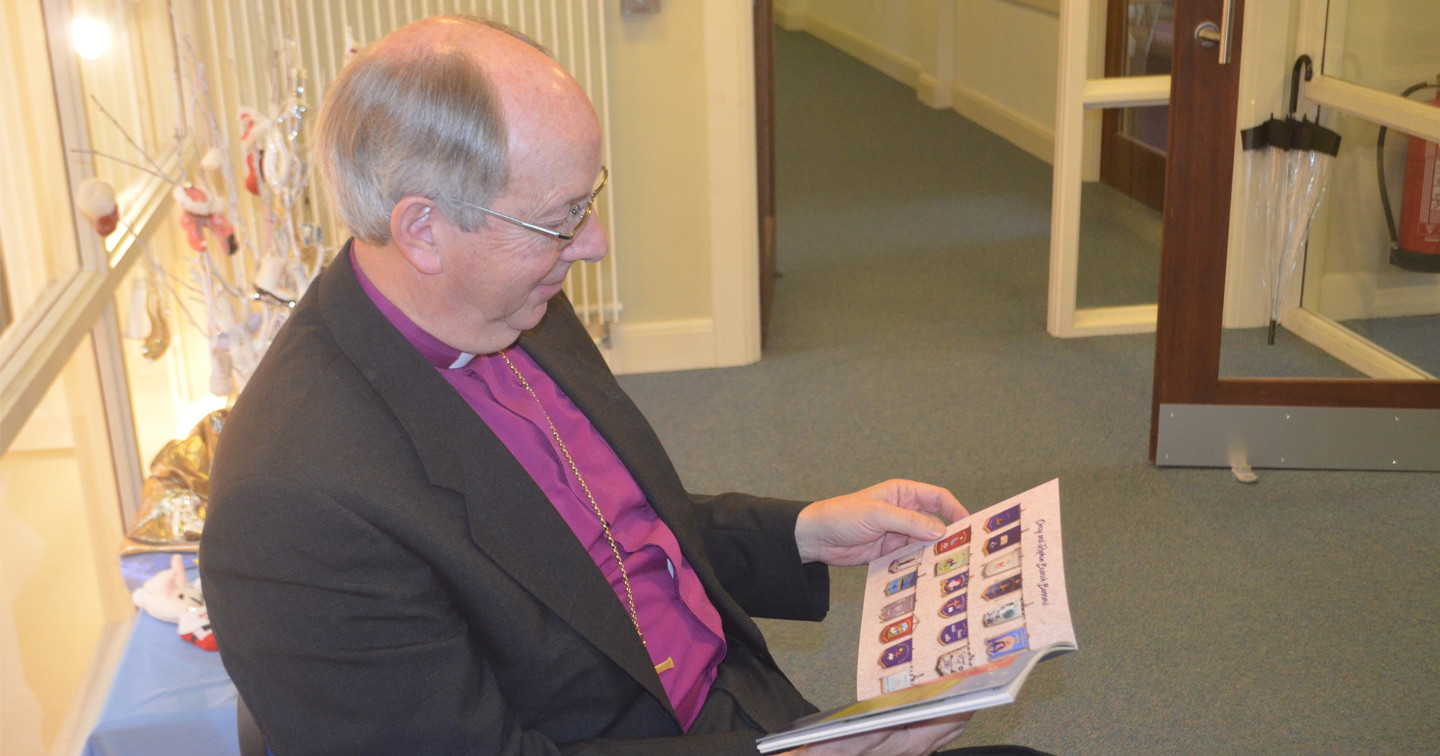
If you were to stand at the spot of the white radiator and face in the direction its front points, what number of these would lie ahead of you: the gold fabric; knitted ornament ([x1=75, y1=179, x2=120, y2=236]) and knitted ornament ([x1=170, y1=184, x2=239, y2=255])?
3

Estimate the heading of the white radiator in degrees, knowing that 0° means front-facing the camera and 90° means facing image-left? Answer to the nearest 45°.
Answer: approximately 0°

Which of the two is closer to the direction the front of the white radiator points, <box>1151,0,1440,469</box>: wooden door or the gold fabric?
the gold fabric

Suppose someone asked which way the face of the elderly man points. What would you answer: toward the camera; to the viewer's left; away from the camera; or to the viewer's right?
to the viewer's right

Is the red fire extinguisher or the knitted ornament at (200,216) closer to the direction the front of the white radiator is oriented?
the knitted ornament

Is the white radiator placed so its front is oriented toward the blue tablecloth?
yes

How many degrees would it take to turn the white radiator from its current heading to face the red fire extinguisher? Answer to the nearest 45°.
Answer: approximately 45° to its left

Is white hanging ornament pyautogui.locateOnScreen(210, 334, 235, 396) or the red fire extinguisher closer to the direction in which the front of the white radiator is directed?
the white hanging ornament

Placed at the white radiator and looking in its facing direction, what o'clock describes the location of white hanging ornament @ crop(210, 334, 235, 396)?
The white hanging ornament is roughly at 12 o'clock from the white radiator.

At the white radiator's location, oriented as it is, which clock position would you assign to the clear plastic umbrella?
The clear plastic umbrella is roughly at 10 o'clock from the white radiator.

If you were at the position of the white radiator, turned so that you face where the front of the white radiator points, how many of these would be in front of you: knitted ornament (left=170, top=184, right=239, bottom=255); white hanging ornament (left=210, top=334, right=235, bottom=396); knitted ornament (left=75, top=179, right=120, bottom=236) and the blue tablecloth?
4

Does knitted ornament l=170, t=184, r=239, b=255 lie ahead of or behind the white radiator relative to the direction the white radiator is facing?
ahead

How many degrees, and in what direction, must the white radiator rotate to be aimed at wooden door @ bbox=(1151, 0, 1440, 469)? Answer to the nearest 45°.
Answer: approximately 45° to its left

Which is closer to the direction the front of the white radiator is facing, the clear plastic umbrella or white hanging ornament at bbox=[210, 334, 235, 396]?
the white hanging ornament
